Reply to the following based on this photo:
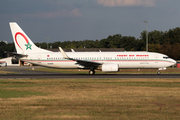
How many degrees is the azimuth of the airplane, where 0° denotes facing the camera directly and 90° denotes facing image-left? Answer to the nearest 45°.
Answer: approximately 270°
